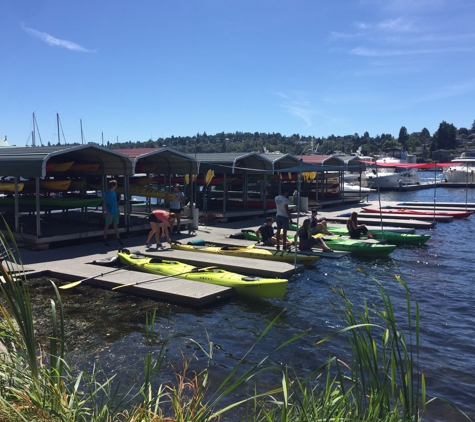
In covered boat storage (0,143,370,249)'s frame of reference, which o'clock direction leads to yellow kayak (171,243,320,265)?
The yellow kayak is roughly at 12 o'clock from the covered boat storage.

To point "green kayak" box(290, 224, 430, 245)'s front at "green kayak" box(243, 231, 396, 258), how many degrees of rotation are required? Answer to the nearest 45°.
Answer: approximately 135° to its right

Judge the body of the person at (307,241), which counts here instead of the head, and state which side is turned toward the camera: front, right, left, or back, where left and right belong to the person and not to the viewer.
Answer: right

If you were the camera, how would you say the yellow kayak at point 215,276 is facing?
facing the viewer and to the right of the viewer

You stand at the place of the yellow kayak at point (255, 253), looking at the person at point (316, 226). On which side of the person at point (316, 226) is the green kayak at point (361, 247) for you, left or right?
right
